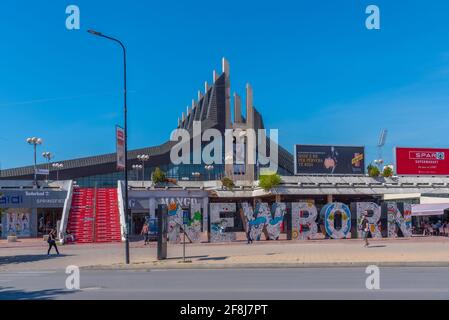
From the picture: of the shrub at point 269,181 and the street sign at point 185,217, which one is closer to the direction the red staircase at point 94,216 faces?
the street sign

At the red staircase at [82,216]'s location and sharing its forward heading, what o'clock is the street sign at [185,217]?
The street sign is roughly at 11 o'clock from the red staircase.

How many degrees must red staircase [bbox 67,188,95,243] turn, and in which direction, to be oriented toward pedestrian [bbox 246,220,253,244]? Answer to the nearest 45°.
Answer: approximately 45° to its left

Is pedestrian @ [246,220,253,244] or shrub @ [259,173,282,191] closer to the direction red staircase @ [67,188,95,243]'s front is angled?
the pedestrian

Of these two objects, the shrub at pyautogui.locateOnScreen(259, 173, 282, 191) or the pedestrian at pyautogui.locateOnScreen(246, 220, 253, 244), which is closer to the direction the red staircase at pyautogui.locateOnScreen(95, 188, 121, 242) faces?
the pedestrian

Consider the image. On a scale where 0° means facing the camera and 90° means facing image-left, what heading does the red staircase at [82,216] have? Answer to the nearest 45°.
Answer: approximately 0°

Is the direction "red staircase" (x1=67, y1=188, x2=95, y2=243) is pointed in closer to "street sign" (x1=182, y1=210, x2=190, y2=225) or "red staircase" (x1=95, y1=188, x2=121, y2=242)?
the street sign

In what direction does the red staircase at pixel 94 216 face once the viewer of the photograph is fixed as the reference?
facing the viewer

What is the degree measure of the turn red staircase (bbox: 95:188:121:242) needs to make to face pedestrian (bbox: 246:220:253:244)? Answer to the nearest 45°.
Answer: approximately 45° to its left

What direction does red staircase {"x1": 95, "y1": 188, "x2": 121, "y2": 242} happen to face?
toward the camera

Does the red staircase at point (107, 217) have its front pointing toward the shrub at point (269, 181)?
no
